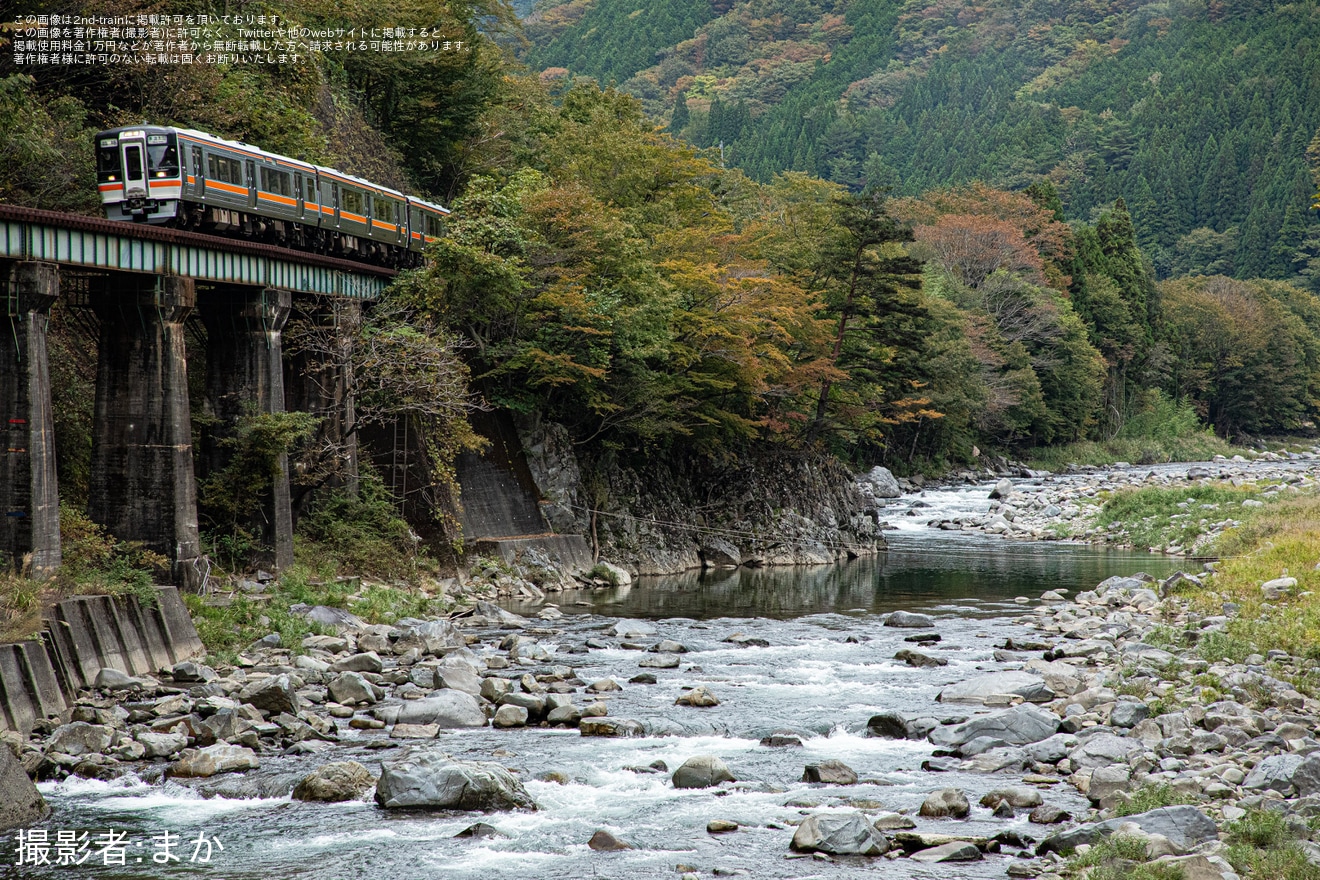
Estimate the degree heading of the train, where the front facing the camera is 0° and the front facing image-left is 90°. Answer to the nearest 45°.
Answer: approximately 45°

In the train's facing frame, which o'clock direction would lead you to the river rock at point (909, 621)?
The river rock is roughly at 8 o'clock from the train.

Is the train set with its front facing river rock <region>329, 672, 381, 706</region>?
no

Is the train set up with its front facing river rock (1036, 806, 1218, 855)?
no

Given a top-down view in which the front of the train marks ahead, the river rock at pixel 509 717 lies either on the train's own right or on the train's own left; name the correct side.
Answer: on the train's own left

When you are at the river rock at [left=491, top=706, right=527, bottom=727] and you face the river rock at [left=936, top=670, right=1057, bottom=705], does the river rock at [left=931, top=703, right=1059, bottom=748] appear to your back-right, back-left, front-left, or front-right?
front-right

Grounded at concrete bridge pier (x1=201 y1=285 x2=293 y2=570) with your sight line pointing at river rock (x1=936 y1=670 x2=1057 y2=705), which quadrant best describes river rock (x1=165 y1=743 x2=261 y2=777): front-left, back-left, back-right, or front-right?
front-right

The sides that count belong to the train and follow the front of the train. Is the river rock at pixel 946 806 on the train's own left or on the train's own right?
on the train's own left

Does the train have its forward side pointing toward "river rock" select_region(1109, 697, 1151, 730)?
no

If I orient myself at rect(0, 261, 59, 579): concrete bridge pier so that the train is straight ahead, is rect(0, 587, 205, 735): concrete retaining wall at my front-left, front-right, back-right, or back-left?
back-right

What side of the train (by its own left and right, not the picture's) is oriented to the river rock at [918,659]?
left

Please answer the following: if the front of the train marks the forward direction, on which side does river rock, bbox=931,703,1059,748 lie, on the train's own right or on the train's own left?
on the train's own left

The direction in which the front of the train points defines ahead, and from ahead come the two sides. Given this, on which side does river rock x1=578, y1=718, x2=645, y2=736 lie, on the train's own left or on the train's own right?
on the train's own left

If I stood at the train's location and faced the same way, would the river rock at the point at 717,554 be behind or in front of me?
behind

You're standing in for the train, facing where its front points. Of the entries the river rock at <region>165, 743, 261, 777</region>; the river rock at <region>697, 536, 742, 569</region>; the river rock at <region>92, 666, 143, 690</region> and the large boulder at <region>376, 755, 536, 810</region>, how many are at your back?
1

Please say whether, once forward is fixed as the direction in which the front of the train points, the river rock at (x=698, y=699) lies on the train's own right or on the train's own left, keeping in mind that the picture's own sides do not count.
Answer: on the train's own left

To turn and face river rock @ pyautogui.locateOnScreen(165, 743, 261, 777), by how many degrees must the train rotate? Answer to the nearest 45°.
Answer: approximately 45° to its left

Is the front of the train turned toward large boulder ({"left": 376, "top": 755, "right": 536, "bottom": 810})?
no

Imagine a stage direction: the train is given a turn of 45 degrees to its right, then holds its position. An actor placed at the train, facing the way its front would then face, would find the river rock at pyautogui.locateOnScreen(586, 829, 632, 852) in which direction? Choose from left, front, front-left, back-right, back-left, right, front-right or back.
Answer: left
